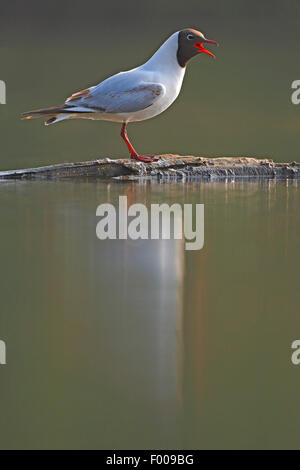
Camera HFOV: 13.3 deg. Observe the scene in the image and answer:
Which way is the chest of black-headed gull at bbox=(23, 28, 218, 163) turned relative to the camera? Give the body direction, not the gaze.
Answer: to the viewer's right
